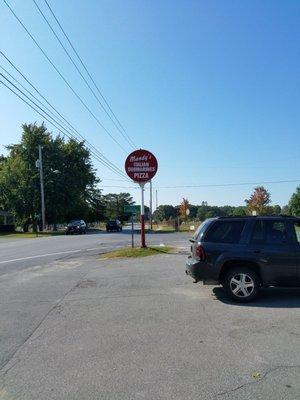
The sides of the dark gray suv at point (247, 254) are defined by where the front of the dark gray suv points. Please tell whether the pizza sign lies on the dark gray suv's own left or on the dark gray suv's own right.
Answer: on the dark gray suv's own left

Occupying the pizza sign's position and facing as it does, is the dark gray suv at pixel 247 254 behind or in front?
in front

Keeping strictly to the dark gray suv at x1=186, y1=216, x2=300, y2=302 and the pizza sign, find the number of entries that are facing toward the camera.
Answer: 1

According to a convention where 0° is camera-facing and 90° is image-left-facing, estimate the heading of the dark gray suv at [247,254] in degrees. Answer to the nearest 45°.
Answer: approximately 270°

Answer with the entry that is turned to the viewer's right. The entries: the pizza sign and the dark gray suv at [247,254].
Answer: the dark gray suv

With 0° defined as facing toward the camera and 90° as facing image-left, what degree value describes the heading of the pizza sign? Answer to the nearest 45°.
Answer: approximately 0°

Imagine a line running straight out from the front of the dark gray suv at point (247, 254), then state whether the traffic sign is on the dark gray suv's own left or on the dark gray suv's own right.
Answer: on the dark gray suv's own left
